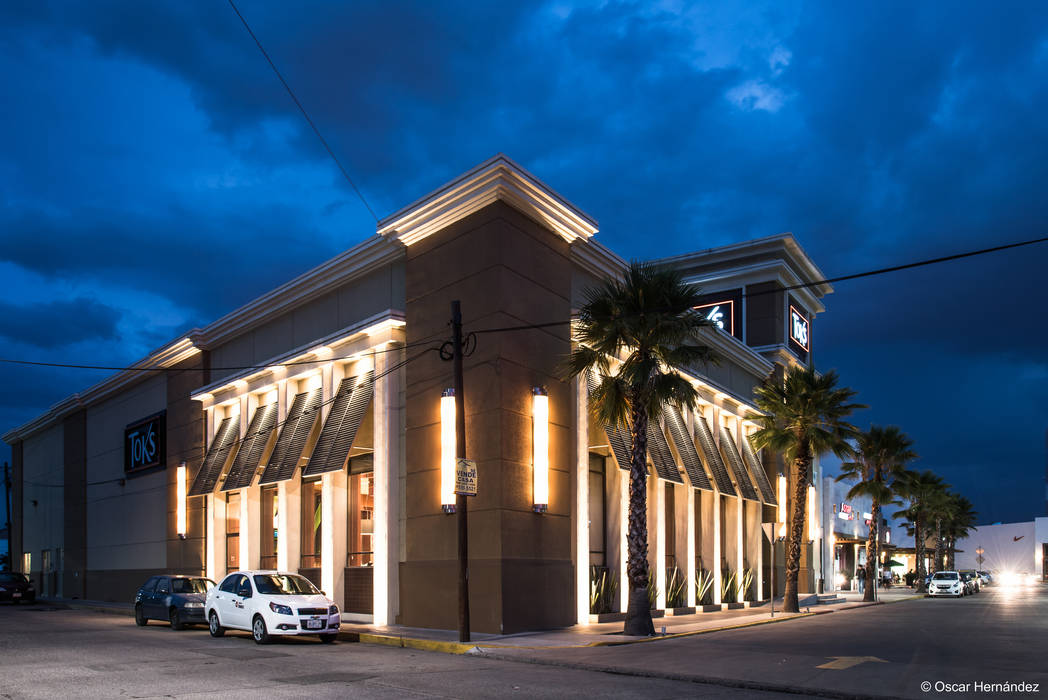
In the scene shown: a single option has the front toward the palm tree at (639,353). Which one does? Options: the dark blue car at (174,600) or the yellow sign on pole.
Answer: the dark blue car

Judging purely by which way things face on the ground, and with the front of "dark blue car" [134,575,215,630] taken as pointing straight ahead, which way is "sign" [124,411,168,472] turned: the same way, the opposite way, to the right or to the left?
to the right

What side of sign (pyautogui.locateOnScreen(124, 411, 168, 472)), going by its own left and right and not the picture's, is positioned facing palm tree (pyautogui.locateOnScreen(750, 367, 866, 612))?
left

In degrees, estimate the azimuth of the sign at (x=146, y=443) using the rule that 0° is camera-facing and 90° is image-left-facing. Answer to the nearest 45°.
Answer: approximately 45°

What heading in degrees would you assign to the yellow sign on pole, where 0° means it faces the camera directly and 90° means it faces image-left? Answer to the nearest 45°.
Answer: approximately 0°

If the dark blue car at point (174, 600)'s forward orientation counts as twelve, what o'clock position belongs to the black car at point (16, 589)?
the black car at point (16, 589) is roughly at 7 o'clock from the dark blue car at point (174, 600).
